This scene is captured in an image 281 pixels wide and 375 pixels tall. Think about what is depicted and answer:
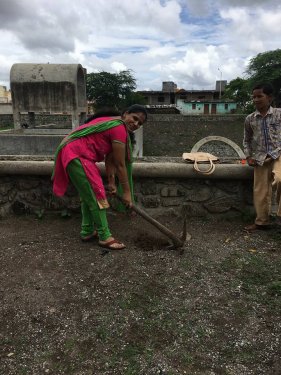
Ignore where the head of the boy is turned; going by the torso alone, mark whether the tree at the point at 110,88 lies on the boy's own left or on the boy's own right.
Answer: on the boy's own right

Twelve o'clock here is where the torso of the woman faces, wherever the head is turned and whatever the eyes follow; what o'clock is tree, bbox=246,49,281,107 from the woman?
The tree is roughly at 10 o'clock from the woman.

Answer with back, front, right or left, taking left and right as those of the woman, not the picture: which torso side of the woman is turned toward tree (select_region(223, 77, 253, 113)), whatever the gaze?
left

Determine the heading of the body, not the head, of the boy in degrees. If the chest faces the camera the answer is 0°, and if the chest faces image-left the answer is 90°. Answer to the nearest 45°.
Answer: approximately 45°

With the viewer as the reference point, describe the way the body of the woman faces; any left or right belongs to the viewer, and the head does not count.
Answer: facing to the right of the viewer

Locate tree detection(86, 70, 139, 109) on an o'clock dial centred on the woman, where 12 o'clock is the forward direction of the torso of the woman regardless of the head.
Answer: The tree is roughly at 9 o'clock from the woman.

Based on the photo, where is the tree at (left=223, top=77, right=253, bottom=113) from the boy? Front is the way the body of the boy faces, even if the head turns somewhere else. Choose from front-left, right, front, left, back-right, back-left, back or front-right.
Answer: back-right
